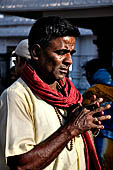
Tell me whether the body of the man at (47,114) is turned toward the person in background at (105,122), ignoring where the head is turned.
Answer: no

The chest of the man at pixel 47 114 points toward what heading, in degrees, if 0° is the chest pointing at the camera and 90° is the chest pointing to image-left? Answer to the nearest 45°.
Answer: approximately 315°
